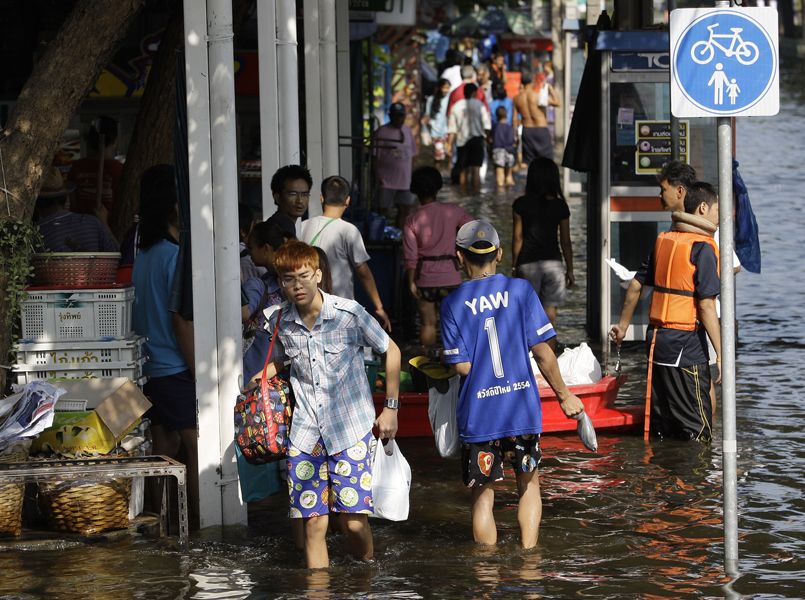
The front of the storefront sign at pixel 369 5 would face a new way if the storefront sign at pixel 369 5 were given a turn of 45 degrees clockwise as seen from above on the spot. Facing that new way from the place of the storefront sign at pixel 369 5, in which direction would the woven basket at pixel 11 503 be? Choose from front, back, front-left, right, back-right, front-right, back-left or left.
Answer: front-left

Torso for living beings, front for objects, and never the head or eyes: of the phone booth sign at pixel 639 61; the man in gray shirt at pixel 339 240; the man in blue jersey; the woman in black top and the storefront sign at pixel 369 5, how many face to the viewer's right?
0

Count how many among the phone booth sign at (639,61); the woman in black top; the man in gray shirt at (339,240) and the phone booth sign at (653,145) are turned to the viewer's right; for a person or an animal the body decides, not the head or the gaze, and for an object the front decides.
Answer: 0

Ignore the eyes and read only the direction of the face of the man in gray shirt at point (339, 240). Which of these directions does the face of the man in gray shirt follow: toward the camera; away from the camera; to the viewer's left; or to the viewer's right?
away from the camera

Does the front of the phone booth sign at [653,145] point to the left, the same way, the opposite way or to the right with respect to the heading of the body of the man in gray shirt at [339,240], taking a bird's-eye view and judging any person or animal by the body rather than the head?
the opposite way

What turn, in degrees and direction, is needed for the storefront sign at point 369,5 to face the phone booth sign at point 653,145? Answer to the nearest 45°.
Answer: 0° — it already faces it

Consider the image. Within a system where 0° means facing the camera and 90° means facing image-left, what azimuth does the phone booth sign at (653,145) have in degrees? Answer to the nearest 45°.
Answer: approximately 0°

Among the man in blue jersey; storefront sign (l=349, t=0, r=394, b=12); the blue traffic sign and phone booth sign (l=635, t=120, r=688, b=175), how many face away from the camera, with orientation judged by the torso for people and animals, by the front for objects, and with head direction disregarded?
1

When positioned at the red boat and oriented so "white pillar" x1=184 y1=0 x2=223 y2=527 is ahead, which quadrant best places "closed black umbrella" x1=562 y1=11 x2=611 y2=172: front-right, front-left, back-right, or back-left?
back-right

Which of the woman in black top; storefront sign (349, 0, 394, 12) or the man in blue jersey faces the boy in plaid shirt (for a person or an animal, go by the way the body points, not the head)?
the storefront sign

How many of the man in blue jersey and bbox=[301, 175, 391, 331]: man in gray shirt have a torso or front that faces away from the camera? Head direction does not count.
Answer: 2

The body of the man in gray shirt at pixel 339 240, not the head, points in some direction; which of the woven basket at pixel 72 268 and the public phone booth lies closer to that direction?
the public phone booth

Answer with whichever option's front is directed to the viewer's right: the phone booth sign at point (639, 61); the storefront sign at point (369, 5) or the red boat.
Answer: the red boat

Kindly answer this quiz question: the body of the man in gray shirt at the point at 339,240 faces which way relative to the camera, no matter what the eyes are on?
away from the camera

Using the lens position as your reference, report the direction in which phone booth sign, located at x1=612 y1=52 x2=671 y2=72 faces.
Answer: facing the viewer

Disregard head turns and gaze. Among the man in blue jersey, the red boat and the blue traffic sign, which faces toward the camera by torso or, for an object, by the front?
the blue traffic sign

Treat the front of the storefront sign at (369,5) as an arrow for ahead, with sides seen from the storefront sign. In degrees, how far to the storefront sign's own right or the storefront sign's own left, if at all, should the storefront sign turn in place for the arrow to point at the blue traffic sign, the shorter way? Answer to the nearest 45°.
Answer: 0° — it already faces it

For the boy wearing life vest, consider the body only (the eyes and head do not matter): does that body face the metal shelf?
no
